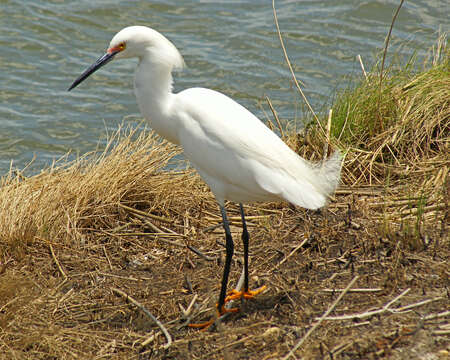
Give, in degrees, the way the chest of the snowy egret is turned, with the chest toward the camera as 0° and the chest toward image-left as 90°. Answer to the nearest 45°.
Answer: approximately 90°
